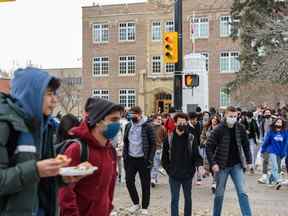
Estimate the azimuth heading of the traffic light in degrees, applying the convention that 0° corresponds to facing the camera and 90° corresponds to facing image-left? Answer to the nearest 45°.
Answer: approximately 45°

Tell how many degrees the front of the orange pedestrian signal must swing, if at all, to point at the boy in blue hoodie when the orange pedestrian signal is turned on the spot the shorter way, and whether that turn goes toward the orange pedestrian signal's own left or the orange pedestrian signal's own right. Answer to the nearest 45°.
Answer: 0° — it already faces them

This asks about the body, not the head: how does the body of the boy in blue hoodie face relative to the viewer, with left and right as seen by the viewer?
facing to the right of the viewer

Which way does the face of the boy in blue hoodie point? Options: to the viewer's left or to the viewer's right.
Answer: to the viewer's right

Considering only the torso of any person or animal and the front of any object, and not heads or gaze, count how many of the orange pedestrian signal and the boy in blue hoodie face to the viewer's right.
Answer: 1

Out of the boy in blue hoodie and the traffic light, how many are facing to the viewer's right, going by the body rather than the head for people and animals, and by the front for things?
1

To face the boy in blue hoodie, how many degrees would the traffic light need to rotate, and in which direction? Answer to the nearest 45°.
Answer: approximately 45° to its left

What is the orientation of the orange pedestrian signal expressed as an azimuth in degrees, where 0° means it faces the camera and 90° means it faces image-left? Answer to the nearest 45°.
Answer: approximately 0°
